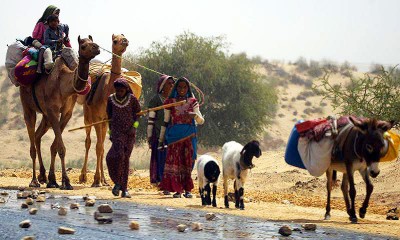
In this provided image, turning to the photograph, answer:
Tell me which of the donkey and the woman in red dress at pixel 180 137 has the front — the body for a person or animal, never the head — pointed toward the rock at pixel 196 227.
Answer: the woman in red dress

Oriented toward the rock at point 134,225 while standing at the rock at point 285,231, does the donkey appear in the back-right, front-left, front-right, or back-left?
back-right

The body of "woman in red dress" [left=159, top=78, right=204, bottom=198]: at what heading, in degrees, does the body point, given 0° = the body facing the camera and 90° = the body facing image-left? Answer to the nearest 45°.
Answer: approximately 0°
